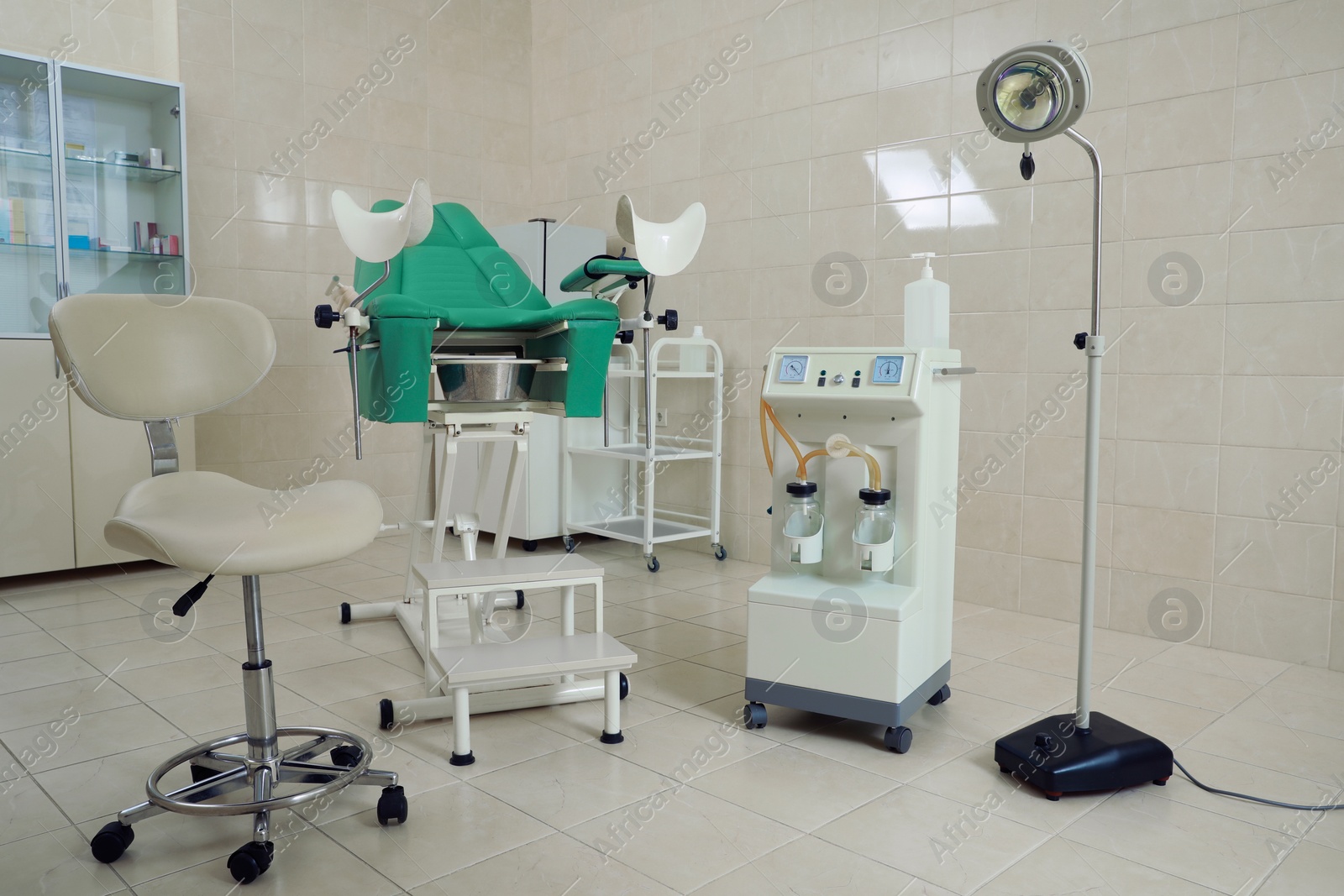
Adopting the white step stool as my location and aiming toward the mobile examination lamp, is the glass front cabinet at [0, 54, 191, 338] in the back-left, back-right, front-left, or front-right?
back-left

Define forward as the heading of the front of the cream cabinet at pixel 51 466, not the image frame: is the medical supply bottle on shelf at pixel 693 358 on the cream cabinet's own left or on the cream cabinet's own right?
on the cream cabinet's own left
